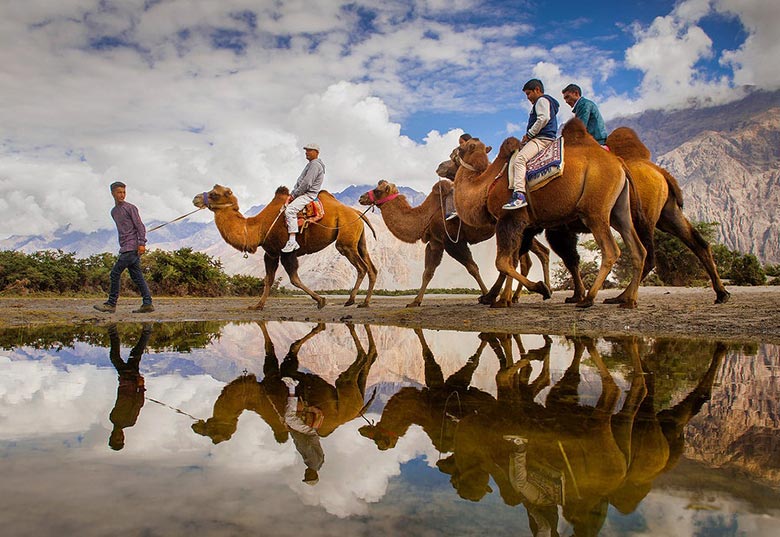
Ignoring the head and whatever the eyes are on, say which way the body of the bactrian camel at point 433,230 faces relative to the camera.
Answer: to the viewer's left

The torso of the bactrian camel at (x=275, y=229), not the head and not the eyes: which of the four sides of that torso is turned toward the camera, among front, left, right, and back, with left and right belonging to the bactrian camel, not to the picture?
left

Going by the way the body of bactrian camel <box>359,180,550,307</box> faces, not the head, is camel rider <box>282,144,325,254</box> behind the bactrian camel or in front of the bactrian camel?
in front

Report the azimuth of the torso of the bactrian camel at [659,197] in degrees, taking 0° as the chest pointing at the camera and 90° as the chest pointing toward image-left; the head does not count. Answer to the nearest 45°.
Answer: approximately 90°

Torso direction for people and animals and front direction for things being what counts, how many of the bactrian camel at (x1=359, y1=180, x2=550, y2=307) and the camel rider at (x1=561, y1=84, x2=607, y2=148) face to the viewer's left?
2

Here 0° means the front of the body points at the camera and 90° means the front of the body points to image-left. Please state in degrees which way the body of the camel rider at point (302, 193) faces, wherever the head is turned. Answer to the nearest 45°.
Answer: approximately 90°

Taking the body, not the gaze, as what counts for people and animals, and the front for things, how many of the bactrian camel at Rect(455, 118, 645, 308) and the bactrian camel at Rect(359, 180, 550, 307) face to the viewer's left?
2

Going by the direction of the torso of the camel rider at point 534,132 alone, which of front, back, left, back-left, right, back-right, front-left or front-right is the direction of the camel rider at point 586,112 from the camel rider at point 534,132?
back-right

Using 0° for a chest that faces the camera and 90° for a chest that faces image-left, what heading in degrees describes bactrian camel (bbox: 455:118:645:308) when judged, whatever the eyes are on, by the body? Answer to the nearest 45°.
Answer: approximately 90°

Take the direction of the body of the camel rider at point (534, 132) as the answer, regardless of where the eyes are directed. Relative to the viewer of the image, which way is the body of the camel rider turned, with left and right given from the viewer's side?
facing to the left of the viewer

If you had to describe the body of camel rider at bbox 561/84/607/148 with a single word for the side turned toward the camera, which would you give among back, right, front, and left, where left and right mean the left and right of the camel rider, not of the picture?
left

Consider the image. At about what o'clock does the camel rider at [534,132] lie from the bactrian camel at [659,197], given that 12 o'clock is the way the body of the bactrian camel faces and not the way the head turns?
The camel rider is roughly at 11 o'clock from the bactrian camel.
